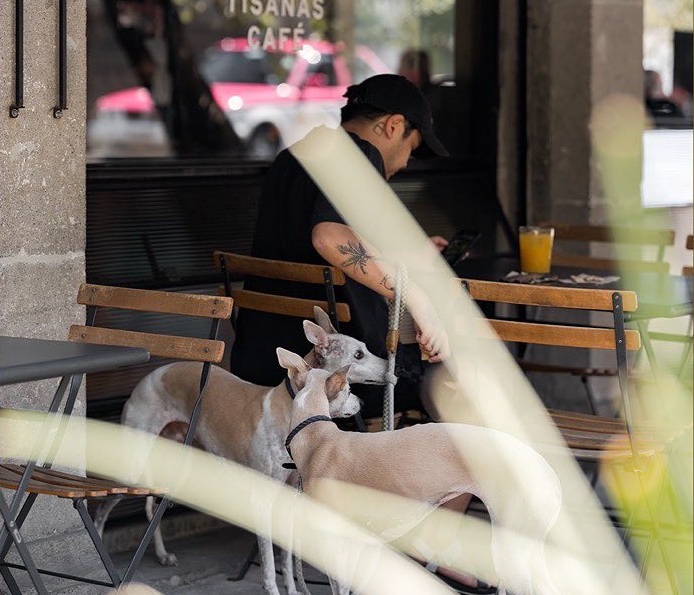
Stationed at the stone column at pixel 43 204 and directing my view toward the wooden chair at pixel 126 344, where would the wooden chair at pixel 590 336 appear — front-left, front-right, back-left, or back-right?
front-left

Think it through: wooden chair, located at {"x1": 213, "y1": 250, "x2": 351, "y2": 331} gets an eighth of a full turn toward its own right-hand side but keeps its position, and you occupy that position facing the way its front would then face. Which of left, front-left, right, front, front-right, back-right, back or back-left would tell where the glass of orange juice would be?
front-left

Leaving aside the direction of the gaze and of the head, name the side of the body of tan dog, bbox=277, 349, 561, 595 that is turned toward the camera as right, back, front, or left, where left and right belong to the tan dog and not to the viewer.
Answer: left

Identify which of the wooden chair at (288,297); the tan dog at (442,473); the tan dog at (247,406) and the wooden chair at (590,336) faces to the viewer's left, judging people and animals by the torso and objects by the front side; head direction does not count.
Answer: the tan dog at (442,473)

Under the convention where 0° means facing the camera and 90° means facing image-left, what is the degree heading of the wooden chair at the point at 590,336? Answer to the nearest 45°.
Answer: approximately 225°

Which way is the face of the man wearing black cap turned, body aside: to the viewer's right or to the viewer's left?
to the viewer's right

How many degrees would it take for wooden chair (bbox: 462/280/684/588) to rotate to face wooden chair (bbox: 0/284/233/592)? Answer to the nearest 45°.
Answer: approximately 135° to its left

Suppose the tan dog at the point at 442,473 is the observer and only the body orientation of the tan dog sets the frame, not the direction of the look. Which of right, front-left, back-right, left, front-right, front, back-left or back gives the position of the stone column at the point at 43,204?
front-right

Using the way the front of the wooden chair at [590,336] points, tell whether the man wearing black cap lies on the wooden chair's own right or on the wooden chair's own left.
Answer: on the wooden chair's own left

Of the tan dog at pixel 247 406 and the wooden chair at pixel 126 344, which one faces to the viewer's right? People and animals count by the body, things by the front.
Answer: the tan dog

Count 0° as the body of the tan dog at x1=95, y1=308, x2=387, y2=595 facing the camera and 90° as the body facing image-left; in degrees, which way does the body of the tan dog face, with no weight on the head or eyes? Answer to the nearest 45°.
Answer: approximately 270°

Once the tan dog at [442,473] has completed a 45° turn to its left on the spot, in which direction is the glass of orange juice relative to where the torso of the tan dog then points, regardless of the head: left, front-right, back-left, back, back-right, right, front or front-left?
back-right

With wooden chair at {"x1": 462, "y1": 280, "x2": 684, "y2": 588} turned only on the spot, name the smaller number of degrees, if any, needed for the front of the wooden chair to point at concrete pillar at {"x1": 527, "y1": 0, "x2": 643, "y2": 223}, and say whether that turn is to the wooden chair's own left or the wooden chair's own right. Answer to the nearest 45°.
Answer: approximately 45° to the wooden chair's own left

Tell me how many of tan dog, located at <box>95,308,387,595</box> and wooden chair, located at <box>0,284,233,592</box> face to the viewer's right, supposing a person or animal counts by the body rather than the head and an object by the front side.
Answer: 1
